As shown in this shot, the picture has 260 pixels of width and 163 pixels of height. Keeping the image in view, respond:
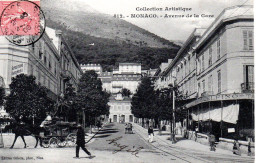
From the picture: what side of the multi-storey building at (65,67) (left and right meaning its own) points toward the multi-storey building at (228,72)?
front

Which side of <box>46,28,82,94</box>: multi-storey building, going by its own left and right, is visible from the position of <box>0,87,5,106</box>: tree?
right

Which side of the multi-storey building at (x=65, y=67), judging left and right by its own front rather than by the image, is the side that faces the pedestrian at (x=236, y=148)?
front
